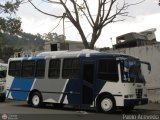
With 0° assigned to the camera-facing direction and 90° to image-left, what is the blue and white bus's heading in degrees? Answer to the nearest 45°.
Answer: approximately 315°

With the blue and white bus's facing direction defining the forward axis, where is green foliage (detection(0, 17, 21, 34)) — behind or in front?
behind
